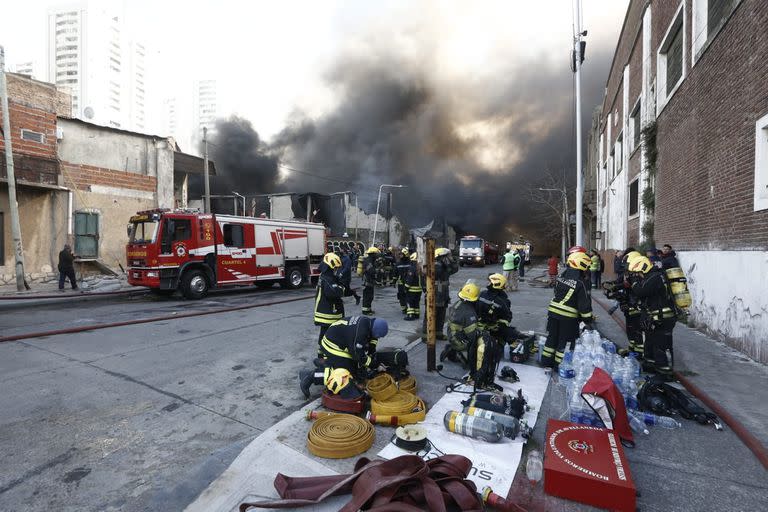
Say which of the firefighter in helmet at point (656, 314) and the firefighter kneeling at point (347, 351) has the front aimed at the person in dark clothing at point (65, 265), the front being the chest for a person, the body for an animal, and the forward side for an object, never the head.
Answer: the firefighter in helmet

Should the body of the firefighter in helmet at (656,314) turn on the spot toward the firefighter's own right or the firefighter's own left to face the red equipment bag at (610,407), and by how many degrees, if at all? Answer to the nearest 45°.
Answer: approximately 90° to the firefighter's own left

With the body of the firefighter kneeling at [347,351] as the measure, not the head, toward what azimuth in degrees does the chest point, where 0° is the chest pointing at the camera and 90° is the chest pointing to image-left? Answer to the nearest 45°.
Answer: approximately 270°

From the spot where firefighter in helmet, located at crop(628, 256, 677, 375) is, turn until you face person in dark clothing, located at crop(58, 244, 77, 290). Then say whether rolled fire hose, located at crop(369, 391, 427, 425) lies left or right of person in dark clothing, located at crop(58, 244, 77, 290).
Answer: left

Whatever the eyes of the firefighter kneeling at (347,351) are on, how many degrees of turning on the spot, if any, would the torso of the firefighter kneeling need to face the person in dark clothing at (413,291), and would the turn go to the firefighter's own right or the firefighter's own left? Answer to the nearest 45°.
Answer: approximately 90° to the firefighter's own left

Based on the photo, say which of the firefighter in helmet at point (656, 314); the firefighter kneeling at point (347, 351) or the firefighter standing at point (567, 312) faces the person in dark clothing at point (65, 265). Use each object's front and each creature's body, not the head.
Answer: the firefighter in helmet

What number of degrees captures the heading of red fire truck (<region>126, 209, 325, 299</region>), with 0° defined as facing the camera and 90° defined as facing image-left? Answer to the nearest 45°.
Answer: approximately 45°

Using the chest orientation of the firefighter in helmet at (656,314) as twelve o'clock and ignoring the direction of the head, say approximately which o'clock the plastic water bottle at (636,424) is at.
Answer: The plastic water bottle is roughly at 9 o'clock from the firefighter in helmet.

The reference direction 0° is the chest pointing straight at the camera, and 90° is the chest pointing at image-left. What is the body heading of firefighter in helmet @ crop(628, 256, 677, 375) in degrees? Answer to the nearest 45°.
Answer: approximately 90°

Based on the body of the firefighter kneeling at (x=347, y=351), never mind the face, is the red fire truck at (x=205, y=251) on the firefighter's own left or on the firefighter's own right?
on the firefighter's own left
